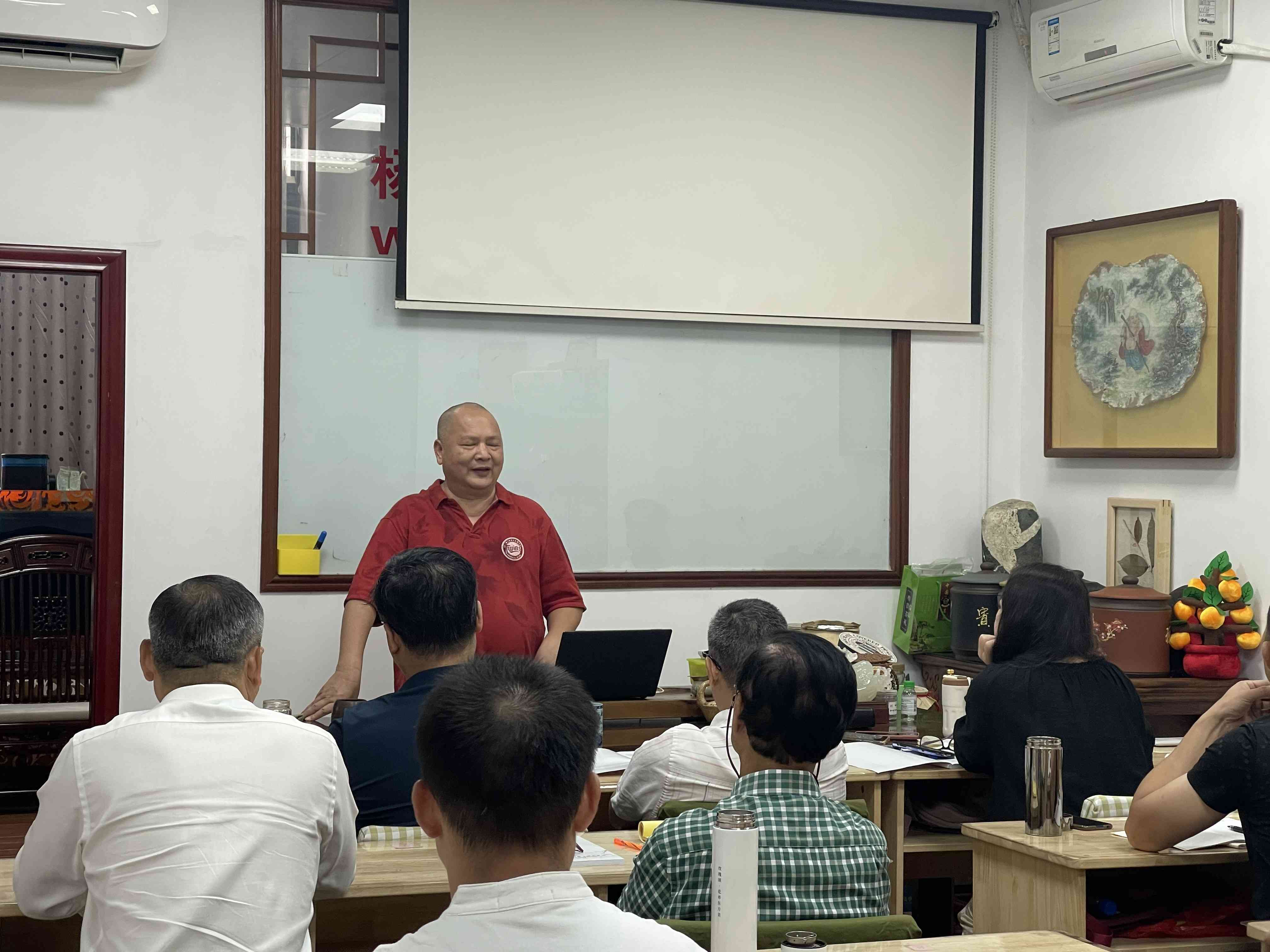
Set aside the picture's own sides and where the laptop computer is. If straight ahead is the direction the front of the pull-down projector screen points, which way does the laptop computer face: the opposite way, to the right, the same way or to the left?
the opposite way

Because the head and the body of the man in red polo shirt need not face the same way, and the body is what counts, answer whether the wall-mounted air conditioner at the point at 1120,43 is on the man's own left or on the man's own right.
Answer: on the man's own left

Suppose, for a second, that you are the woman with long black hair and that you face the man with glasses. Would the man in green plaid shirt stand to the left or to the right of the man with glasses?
left

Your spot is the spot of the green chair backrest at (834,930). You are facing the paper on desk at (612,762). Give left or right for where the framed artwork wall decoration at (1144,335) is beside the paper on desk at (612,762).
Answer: right

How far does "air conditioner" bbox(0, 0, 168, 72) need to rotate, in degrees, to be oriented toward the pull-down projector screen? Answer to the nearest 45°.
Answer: approximately 90° to its left

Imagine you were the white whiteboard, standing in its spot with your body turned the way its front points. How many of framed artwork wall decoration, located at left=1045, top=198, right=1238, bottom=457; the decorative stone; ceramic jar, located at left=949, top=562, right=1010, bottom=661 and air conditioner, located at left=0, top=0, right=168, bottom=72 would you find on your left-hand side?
3

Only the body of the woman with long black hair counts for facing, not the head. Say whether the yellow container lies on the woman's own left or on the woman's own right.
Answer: on the woman's own left

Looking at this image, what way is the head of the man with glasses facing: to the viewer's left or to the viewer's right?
to the viewer's left

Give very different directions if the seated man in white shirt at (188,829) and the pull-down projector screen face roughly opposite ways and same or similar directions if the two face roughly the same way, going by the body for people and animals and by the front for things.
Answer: very different directions

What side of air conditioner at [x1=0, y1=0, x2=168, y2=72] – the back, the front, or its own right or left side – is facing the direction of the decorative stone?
left

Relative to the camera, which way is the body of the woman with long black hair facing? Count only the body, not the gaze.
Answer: away from the camera

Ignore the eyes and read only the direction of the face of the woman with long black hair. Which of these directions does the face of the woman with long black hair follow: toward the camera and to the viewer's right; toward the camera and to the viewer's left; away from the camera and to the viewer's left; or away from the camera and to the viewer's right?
away from the camera and to the viewer's left

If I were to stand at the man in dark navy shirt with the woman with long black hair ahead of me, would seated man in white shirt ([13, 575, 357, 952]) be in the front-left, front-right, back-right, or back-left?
back-right

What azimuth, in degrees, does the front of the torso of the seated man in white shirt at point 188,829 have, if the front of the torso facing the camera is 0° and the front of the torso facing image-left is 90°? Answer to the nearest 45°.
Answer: approximately 180°
